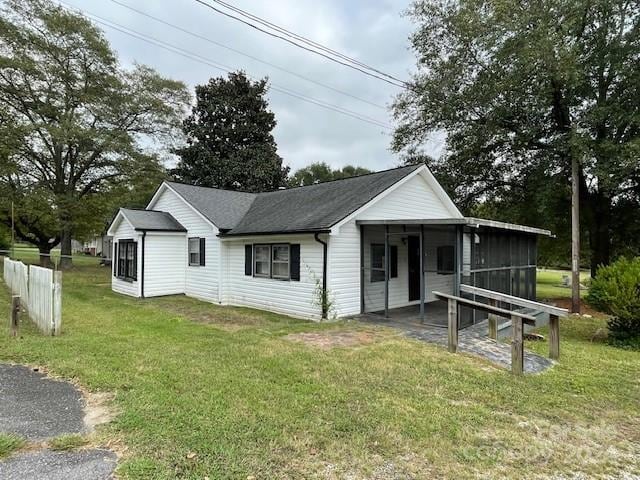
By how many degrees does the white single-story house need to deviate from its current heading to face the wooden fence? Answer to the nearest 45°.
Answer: approximately 90° to its right

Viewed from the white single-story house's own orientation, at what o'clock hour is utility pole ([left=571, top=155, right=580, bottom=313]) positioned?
The utility pole is roughly at 10 o'clock from the white single-story house.

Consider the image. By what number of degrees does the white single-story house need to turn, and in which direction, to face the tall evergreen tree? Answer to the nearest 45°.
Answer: approximately 135° to its left

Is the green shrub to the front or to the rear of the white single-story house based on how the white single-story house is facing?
to the front

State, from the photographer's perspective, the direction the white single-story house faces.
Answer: facing the viewer and to the right of the viewer

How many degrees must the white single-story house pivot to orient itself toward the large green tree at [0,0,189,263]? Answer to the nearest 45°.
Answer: approximately 180°

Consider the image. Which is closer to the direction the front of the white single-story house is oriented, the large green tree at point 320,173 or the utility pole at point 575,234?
the utility pole
